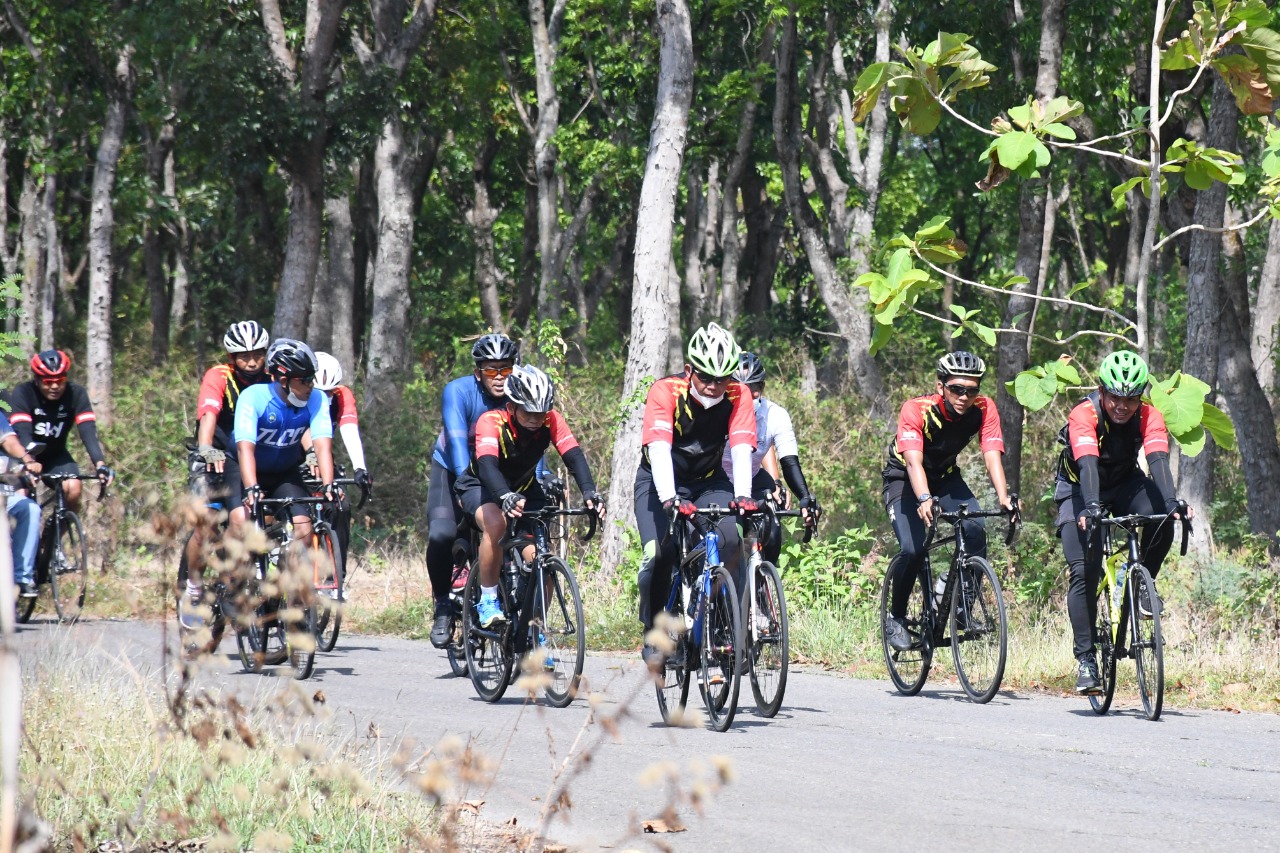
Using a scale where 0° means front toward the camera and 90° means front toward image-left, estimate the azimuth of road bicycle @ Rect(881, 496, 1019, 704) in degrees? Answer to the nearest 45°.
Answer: approximately 315°

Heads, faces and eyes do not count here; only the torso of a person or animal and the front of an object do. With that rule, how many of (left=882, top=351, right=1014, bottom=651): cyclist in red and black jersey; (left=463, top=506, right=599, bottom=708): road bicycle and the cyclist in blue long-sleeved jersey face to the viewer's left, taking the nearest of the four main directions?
0

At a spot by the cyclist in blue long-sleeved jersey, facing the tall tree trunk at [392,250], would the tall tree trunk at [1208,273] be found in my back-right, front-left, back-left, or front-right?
front-right

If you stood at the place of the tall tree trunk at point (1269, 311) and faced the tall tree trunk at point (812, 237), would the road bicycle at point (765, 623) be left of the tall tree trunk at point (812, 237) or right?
left

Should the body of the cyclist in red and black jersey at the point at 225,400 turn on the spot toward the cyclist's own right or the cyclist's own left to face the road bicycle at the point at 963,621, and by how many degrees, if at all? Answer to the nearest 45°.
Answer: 0° — they already face it

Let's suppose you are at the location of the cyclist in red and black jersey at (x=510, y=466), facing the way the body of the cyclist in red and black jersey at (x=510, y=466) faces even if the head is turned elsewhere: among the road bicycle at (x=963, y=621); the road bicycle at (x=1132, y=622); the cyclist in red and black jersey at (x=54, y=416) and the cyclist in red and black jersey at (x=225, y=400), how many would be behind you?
2

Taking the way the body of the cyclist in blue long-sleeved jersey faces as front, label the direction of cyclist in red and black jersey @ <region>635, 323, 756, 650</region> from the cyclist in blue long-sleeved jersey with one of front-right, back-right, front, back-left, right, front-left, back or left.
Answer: front

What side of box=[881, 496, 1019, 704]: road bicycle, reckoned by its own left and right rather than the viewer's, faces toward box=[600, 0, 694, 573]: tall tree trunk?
back

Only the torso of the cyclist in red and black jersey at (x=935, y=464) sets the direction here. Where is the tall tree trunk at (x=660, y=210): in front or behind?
behind

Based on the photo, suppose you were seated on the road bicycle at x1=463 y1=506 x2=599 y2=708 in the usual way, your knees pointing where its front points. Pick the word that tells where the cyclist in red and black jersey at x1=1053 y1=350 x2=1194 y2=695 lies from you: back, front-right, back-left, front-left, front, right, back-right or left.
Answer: front-left

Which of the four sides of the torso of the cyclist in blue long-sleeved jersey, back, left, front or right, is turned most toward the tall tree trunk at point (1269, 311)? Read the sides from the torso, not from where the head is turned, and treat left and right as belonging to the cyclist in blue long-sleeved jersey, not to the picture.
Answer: left

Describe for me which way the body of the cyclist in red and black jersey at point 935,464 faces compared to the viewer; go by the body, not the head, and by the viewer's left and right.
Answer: facing the viewer and to the right of the viewer

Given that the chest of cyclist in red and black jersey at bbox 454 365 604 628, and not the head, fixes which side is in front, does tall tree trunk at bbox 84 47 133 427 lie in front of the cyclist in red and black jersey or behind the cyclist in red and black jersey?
behind

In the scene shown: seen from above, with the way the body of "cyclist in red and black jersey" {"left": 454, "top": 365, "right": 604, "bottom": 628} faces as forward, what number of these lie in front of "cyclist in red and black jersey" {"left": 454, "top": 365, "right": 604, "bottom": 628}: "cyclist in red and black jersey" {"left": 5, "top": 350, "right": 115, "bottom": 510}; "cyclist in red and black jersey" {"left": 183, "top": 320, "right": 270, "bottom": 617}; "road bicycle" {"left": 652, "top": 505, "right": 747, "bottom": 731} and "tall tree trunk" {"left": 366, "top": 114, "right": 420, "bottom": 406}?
1

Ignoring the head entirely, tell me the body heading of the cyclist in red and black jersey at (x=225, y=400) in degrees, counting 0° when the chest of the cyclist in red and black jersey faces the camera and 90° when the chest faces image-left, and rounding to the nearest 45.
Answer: approximately 315°
